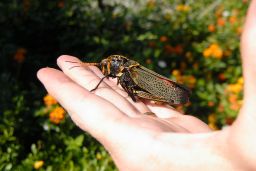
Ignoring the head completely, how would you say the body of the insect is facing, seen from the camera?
to the viewer's left

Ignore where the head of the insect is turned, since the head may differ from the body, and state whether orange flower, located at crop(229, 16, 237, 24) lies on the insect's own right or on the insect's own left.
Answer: on the insect's own right

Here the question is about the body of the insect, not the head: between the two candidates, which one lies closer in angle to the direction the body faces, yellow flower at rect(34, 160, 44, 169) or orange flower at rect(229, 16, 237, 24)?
the yellow flower

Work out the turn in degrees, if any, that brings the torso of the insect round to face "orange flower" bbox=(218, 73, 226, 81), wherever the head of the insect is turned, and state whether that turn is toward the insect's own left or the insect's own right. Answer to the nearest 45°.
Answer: approximately 135° to the insect's own right

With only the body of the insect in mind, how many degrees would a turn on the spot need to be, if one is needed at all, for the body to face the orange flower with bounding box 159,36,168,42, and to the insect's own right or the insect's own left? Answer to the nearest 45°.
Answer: approximately 90° to the insect's own right

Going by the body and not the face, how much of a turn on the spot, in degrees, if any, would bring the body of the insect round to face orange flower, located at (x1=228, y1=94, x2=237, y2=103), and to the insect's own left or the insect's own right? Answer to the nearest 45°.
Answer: approximately 135° to the insect's own right
